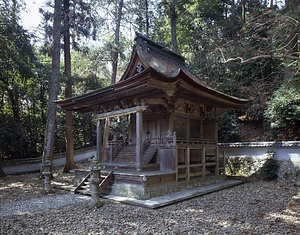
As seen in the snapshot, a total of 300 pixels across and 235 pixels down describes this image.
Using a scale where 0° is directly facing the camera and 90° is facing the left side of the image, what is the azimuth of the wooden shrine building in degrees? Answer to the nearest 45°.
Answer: approximately 45°

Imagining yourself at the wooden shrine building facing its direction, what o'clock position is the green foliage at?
The green foliage is roughly at 7 o'clock from the wooden shrine building.
